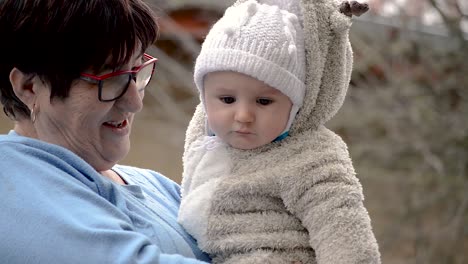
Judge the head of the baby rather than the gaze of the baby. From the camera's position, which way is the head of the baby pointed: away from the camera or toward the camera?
toward the camera

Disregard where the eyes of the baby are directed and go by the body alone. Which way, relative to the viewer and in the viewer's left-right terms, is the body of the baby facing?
facing the viewer and to the left of the viewer

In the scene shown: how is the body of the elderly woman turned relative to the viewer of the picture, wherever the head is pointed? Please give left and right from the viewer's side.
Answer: facing the viewer and to the right of the viewer

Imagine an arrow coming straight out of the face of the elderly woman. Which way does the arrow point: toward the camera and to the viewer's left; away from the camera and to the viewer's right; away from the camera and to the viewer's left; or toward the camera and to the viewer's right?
toward the camera and to the viewer's right
